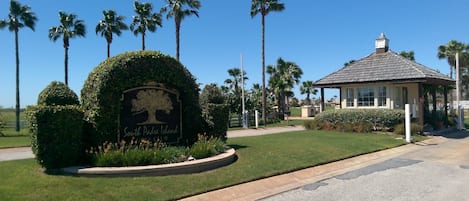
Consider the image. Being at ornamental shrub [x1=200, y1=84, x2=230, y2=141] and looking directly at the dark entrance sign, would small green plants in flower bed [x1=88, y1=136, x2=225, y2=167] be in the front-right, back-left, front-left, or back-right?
front-left

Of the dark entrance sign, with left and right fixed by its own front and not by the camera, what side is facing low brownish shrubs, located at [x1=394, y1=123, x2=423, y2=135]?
left

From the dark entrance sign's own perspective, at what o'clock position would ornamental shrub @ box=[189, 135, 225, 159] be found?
The ornamental shrub is roughly at 10 o'clock from the dark entrance sign.

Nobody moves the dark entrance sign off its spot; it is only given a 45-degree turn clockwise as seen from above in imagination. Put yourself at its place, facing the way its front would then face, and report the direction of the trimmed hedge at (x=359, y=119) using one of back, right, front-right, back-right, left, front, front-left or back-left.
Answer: back

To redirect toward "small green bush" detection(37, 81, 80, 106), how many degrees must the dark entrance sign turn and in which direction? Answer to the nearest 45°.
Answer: approximately 90° to its right

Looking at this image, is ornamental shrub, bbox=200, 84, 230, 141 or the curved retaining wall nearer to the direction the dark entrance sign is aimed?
the curved retaining wall

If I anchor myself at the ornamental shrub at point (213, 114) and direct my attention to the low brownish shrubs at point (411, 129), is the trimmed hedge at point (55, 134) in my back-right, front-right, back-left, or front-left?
back-right

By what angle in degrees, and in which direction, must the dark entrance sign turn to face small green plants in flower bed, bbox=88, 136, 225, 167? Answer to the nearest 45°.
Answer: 0° — it already faces it

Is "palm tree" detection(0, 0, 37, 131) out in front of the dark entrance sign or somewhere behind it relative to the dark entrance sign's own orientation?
behind

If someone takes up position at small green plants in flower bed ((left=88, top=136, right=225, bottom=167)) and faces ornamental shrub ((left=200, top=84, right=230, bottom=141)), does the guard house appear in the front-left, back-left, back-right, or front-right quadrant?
front-right

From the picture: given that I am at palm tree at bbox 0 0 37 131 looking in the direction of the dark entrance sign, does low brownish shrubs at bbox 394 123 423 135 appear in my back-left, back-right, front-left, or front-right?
front-left

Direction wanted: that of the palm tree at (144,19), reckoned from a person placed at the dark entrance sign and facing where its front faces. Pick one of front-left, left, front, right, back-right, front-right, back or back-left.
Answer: back

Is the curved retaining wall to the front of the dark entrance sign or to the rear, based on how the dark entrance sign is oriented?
to the front

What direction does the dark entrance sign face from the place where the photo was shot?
facing the viewer

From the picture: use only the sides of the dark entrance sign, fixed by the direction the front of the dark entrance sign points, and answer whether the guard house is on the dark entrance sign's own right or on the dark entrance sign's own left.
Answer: on the dark entrance sign's own left

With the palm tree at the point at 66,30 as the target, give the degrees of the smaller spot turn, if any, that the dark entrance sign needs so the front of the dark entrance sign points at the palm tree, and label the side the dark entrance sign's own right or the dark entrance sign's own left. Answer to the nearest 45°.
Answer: approximately 180°

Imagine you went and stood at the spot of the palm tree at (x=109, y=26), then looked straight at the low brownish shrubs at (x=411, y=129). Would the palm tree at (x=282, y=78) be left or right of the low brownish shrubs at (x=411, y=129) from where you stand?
left
